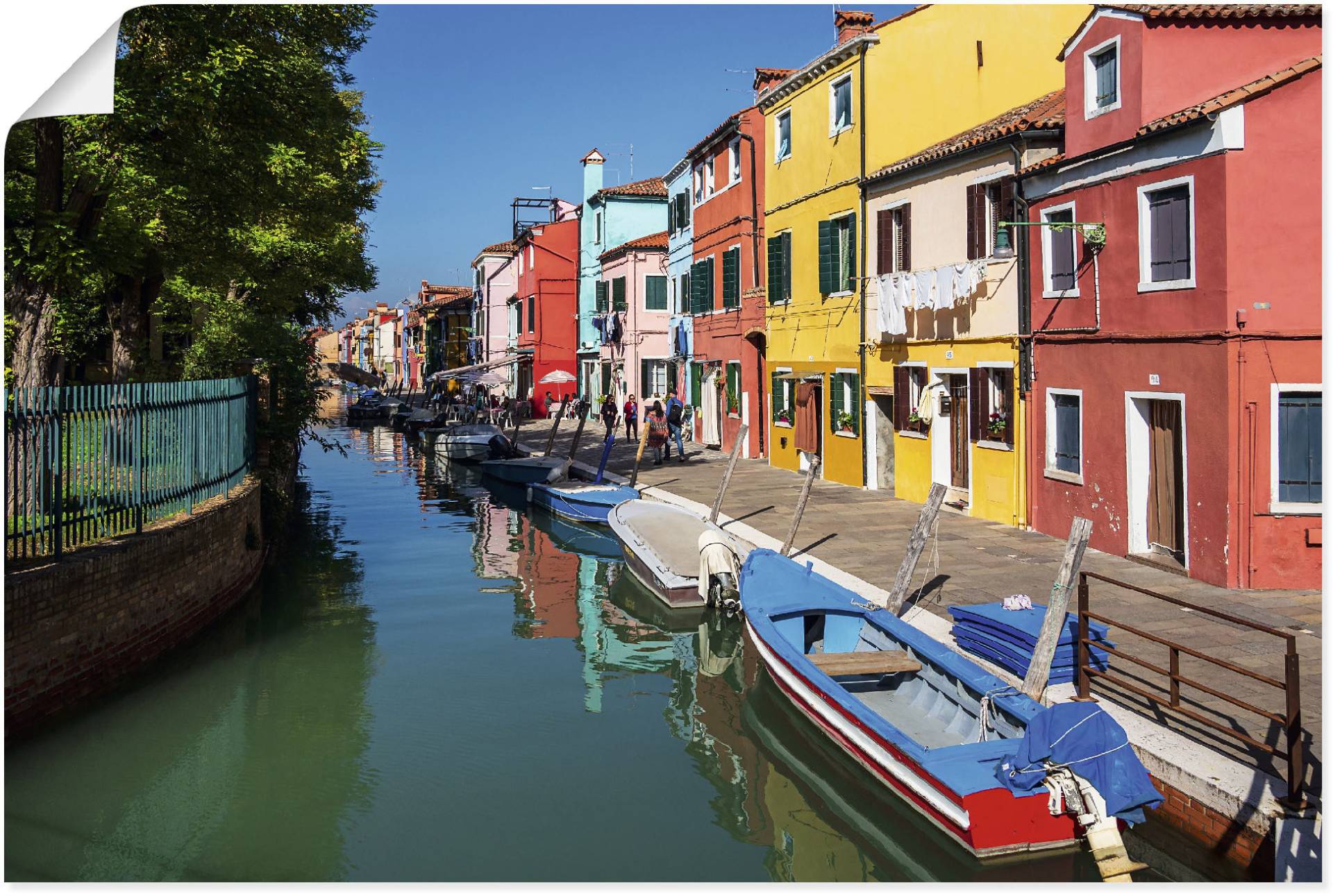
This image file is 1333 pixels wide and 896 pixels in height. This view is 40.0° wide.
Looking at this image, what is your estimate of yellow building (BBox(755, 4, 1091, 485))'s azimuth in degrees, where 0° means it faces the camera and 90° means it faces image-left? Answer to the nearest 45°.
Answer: approximately 45°

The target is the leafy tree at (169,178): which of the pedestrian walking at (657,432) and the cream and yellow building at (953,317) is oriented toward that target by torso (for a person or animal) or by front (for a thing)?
the cream and yellow building

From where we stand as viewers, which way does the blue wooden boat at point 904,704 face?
facing away from the viewer and to the left of the viewer

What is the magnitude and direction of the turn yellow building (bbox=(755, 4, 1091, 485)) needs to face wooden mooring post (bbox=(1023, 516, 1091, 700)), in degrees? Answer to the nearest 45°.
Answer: approximately 45° to its left

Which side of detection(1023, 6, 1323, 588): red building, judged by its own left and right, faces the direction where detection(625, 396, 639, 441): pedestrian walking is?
right

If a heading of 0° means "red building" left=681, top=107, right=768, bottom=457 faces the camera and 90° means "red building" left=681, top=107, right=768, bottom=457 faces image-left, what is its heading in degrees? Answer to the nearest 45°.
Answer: approximately 45°

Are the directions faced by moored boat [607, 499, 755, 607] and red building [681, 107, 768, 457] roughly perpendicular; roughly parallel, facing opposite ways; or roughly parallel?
roughly perpendicular

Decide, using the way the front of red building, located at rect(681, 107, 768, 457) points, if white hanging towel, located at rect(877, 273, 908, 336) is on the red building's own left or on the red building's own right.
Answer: on the red building's own left

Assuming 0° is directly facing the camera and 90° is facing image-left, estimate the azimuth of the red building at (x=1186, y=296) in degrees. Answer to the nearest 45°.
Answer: approximately 45°

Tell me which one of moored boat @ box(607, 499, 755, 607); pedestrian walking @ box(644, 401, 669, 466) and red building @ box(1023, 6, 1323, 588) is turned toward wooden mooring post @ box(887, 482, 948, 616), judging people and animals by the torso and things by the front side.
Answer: the red building

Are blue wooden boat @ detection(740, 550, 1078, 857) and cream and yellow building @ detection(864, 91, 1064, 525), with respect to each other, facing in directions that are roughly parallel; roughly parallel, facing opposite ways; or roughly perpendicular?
roughly perpendicular
